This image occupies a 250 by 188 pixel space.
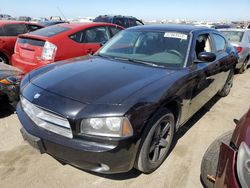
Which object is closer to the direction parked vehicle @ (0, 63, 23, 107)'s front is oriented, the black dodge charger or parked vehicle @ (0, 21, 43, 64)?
the black dodge charger

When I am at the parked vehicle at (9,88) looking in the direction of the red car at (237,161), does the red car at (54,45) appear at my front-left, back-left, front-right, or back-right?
back-left

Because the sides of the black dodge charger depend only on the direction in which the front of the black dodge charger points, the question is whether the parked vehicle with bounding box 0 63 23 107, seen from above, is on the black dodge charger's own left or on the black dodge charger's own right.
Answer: on the black dodge charger's own right

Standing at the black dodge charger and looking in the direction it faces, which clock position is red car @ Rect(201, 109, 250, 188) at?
The red car is roughly at 9 o'clock from the black dodge charger.

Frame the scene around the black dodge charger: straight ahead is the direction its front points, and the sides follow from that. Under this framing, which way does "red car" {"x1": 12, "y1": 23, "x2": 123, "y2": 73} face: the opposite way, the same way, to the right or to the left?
the opposite way

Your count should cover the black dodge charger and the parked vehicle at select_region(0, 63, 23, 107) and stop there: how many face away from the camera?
0

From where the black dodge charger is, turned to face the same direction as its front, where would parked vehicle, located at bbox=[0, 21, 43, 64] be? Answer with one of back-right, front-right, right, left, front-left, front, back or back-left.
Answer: right

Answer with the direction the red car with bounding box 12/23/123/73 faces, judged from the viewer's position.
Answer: facing away from the viewer and to the right of the viewer

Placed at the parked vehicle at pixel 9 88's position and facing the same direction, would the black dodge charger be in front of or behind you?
in front
